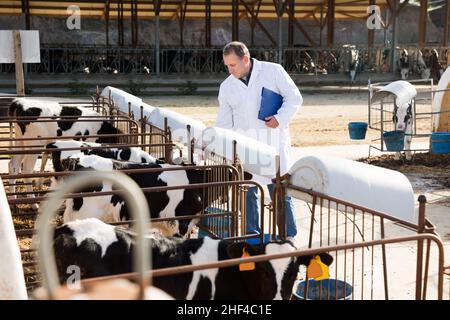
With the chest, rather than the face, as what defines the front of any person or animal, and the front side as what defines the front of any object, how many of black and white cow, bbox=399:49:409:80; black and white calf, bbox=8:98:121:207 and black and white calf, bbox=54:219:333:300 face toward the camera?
1

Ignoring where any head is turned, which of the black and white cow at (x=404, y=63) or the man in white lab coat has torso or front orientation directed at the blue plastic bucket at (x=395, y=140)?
the black and white cow

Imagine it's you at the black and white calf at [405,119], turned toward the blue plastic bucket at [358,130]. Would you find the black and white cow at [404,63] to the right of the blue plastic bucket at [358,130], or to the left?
right

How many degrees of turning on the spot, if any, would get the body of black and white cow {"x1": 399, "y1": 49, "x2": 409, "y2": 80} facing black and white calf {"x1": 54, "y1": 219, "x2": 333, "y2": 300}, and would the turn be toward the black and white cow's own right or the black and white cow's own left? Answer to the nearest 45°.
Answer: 0° — it already faces it

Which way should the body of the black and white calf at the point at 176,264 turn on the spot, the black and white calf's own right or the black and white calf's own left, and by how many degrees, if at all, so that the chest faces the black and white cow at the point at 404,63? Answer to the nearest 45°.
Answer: approximately 90° to the black and white calf's own left

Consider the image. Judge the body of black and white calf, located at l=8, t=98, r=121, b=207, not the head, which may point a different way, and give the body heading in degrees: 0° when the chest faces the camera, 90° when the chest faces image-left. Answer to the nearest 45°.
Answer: approximately 270°

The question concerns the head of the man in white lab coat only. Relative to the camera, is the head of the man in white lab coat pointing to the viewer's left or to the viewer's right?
to the viewer's left

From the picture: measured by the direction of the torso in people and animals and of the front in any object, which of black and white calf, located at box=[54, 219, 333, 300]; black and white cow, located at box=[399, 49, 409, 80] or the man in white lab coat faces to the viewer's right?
black and white calf, located at box=[54, 219, 333, 300]

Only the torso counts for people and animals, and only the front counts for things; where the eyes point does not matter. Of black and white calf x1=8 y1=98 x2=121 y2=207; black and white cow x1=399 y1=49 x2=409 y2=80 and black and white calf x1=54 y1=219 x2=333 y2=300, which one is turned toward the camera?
black and white cow x1=399 y1=49 x2=409 y2=80

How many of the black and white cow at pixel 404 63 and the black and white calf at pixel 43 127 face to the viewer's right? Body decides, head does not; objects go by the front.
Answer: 1

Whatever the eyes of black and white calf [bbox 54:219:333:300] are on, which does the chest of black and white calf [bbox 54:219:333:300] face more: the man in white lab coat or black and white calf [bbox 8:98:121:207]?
the man in white lab coat

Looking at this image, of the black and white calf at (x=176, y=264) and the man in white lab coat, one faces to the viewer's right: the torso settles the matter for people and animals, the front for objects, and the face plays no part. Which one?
the black and white calf

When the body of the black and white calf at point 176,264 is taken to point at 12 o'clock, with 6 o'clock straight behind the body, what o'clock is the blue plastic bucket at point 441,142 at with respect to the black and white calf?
The blue plastic bucket is roughly at 10 o'clock from the black and white calf.

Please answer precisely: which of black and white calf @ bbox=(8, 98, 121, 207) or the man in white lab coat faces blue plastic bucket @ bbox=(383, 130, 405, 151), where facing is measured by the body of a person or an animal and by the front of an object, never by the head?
the black and white calf
